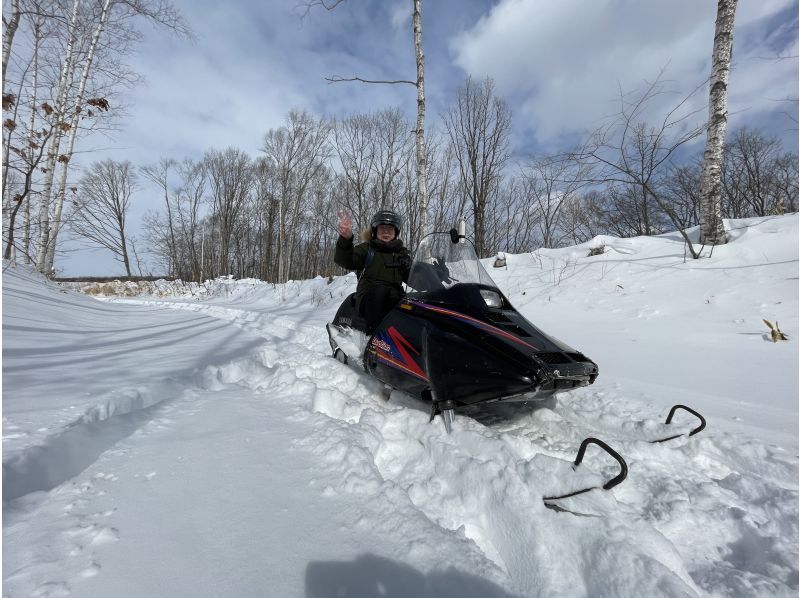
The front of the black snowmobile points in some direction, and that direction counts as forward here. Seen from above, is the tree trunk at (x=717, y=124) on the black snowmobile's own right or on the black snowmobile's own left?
on the black snowmobile's own left

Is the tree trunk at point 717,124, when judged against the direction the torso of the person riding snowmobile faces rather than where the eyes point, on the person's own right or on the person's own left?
on the person's own left

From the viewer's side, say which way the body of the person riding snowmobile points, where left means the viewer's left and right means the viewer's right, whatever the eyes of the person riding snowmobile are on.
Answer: facing the viewer and to the right of the viewer
